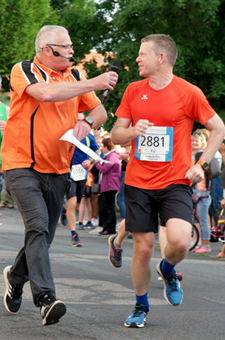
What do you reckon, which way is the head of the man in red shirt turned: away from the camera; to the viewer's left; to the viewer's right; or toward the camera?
to the viewer's left

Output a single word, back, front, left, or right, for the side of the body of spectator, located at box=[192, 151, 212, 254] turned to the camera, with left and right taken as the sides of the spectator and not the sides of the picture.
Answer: left

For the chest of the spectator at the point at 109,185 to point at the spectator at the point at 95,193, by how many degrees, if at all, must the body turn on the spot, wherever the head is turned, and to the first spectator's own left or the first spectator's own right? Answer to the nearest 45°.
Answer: approximately 90° to the first spectator's own right

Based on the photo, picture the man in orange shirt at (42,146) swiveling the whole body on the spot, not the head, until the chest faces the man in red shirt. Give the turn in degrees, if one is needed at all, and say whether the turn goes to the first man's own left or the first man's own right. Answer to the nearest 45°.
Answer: approximately 45° to the first man's own left

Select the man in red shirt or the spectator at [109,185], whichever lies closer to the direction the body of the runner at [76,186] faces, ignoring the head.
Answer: the man in red shirt

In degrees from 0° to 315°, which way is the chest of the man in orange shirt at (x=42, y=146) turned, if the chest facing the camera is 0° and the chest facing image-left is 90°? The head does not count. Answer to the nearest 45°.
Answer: approximately 315°

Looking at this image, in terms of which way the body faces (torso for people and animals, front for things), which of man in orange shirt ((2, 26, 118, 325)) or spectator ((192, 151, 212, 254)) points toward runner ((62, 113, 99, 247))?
spectator ((192, 151, 212, 254))

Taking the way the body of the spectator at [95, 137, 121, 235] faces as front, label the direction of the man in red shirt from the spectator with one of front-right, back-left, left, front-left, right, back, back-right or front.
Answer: left
